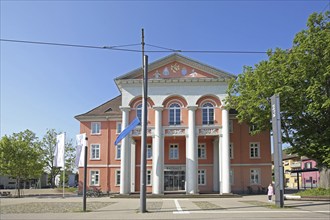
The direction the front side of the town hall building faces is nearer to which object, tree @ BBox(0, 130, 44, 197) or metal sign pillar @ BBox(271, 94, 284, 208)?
the metal sign pillar

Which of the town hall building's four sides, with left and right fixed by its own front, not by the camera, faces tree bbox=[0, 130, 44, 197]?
right

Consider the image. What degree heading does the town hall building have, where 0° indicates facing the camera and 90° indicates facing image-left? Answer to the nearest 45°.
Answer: approximately 0°

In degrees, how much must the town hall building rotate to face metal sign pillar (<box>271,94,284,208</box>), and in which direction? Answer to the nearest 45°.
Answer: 0° — it already faces it
